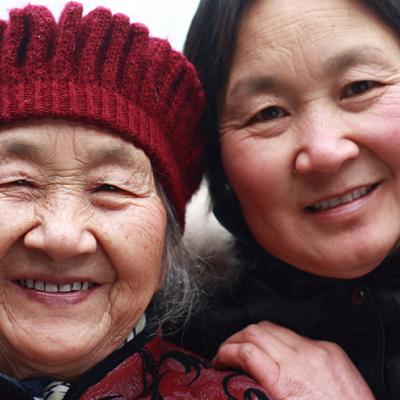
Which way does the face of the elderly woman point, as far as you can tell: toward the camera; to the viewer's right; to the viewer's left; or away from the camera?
toward the camera

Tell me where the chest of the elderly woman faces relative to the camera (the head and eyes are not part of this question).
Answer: toward the camera
